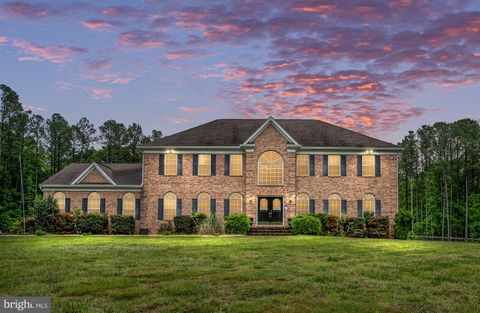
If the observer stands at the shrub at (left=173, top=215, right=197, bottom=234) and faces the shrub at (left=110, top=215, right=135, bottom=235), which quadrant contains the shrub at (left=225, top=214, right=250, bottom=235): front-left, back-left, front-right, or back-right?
back-left

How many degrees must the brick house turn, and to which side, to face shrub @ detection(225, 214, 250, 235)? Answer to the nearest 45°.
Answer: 0° — it already faces it

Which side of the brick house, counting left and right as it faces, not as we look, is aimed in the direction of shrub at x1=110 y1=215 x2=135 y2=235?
right

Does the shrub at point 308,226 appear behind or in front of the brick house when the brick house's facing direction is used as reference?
in front

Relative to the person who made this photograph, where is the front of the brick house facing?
facing the viewer
